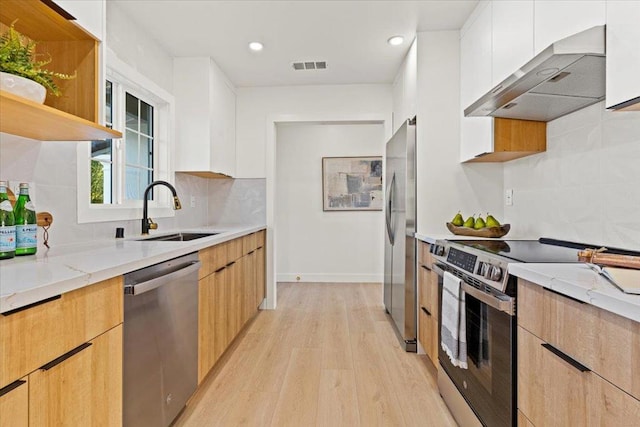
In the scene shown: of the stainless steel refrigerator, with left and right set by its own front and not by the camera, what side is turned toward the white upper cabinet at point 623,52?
left

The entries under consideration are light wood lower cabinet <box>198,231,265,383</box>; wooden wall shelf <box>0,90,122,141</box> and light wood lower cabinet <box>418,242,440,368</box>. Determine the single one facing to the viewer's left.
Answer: light wood lower cabinet <box>418,242,440,368</box>

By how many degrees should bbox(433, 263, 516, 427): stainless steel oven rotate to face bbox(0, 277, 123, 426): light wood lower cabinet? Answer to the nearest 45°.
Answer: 0° — it already faces it

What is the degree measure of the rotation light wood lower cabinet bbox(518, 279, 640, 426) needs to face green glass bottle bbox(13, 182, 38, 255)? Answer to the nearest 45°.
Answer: approximately 45° to its right

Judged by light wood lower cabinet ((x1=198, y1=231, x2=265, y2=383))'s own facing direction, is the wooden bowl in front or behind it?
in front

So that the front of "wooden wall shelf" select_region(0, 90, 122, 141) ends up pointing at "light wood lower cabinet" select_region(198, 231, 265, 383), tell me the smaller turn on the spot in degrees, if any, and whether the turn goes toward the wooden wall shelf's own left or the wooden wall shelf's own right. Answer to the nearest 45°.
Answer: approximately 90° to the wooden wall shelf's own left

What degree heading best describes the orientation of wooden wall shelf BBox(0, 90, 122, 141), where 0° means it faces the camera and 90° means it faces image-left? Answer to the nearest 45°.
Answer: approximately 315°

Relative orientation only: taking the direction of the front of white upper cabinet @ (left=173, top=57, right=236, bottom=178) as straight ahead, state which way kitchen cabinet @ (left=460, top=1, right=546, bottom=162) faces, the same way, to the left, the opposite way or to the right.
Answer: the opposite way

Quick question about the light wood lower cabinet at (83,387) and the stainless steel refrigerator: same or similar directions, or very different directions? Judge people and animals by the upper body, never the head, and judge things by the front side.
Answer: very different directions

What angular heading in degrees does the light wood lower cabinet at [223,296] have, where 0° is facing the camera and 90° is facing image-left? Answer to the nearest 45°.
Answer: approximately 270°

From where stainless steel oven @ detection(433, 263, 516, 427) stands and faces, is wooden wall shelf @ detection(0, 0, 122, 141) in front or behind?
in front

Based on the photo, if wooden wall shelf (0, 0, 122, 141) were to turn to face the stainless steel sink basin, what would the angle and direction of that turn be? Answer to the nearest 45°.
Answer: approximately 90° to its left

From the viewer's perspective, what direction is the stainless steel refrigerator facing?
to the viewer's left
